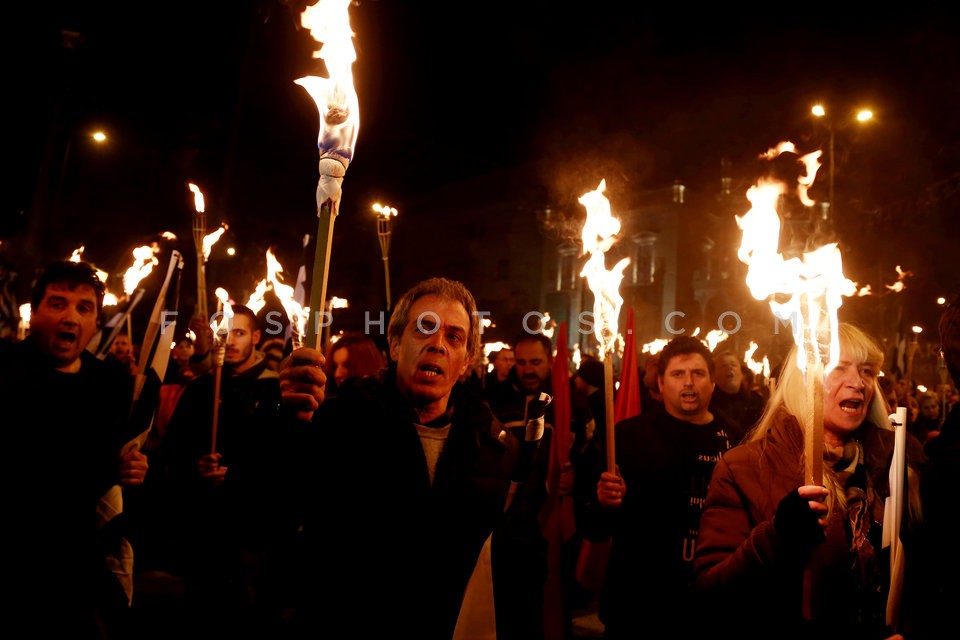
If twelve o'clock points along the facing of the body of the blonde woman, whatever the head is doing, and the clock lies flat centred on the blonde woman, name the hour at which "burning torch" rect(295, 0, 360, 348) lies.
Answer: The burning torch is roughly at 3 o'clock from the blonde woman.

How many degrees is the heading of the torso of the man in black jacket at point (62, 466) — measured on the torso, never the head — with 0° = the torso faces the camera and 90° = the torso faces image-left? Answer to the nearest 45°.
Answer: approximately 0°

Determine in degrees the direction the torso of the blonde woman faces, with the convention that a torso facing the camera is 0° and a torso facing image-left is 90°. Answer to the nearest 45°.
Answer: approximately 315°

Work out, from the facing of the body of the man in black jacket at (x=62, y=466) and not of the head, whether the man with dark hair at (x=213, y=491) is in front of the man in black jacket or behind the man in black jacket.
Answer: behind

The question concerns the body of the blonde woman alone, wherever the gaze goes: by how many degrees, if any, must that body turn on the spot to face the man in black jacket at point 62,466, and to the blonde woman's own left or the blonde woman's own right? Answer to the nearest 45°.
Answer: approximately 135° to the blonde woman's own right

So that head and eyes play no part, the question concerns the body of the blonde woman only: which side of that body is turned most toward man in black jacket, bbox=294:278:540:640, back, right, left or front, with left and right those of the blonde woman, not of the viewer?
right

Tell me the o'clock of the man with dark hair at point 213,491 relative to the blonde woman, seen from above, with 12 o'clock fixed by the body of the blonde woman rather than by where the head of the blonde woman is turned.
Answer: The man with dark hair is roughly at 5 o'clock from the blonde woman.
